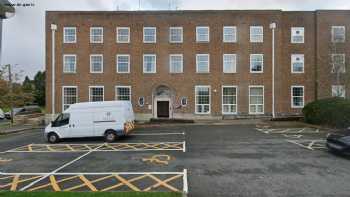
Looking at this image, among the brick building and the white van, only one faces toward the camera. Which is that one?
the brick building

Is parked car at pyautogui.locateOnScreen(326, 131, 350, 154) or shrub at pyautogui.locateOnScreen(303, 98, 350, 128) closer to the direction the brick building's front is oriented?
the parked car

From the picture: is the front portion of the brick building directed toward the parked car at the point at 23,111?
no

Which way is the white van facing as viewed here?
to the viewer's left

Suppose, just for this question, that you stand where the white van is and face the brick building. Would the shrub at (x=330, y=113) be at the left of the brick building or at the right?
right

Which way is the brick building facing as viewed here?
toward the camera

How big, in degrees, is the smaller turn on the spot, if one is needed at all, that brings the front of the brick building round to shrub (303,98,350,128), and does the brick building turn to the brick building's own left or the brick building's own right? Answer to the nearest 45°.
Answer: approximately 45° to the brick building's own left

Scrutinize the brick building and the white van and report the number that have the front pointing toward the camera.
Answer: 1

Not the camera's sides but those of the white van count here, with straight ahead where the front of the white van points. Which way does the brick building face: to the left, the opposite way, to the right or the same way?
to the left

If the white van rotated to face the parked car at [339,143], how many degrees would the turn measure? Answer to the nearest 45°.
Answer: approximately 135° to its left

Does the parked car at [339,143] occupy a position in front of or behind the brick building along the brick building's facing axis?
in front
